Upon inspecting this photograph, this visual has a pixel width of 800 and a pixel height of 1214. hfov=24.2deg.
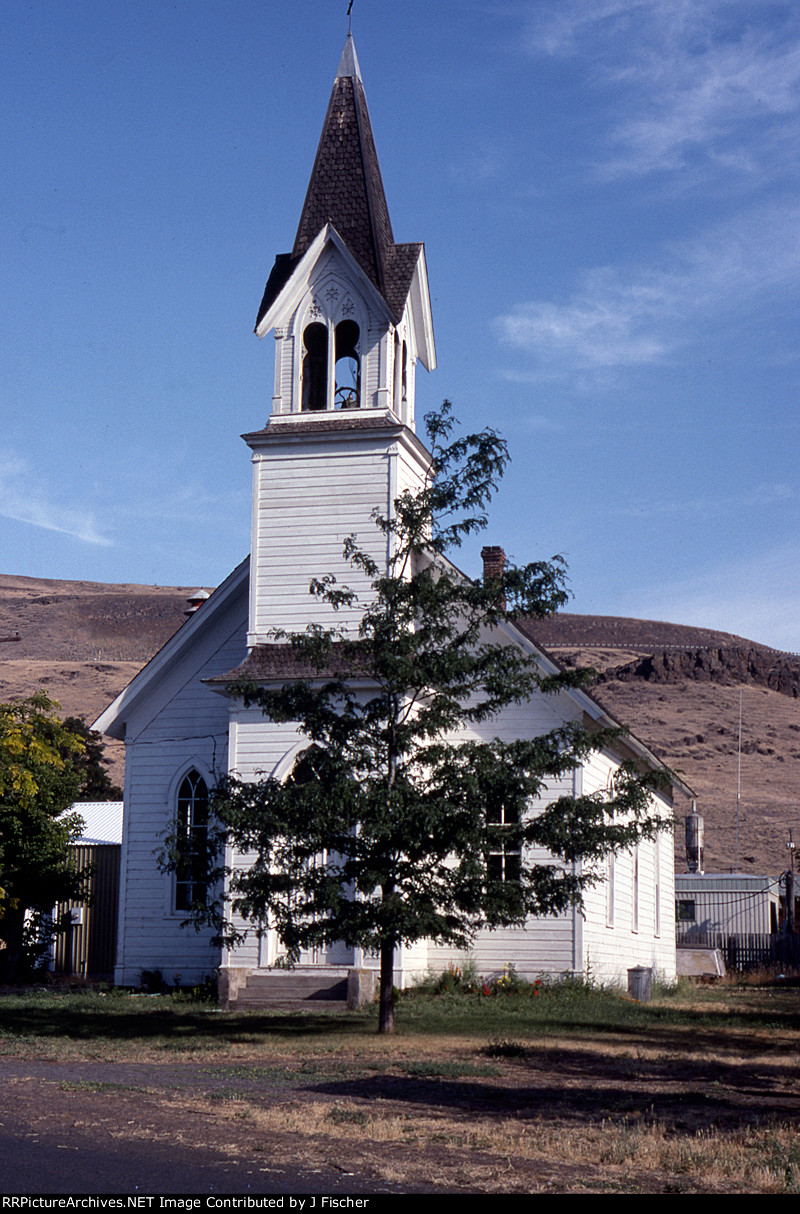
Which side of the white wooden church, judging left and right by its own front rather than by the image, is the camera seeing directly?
front

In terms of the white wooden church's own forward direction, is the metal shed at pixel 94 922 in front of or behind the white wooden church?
behind

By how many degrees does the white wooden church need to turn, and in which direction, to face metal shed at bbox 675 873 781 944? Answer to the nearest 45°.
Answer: approximately 135° to its left
